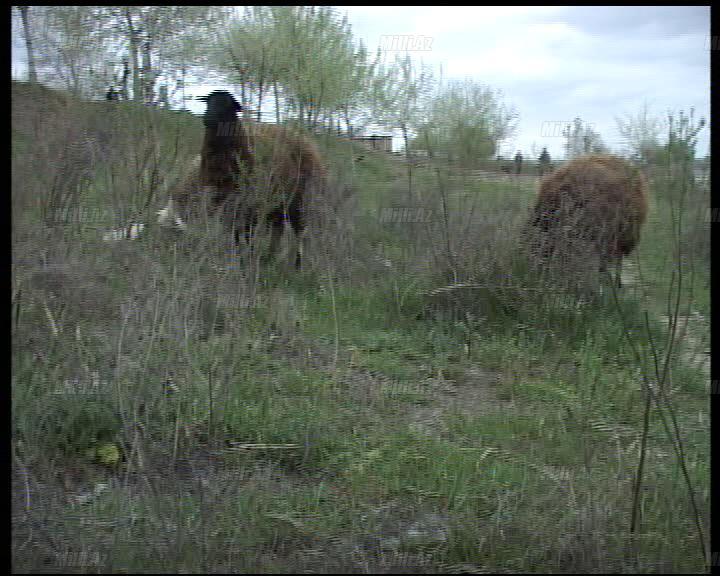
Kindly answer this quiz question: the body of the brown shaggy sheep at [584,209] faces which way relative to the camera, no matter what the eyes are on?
to the viewer's left

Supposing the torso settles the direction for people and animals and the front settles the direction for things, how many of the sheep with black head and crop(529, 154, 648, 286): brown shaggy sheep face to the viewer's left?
2

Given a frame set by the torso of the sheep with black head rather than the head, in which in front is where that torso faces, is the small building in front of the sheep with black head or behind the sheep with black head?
behind

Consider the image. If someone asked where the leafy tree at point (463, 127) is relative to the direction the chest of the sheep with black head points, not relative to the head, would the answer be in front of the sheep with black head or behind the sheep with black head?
behind

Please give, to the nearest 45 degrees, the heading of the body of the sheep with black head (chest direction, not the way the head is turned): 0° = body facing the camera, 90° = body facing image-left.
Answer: approximately 90°

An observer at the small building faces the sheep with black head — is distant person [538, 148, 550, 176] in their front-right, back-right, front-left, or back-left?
front-left
